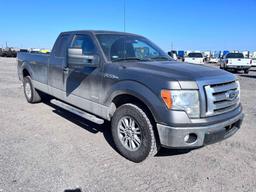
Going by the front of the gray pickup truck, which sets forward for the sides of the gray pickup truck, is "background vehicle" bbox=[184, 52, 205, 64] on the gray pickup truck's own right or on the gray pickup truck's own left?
on the gray pickup truck's own left

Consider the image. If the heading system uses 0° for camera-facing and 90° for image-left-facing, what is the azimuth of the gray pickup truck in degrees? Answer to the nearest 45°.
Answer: approximately 315°
